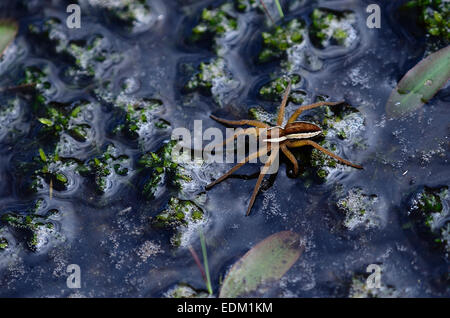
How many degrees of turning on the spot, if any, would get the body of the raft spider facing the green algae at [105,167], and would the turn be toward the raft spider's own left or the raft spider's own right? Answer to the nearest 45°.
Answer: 0° — it already faces it

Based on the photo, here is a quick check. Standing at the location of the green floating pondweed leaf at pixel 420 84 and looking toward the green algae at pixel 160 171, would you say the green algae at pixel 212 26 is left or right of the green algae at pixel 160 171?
right

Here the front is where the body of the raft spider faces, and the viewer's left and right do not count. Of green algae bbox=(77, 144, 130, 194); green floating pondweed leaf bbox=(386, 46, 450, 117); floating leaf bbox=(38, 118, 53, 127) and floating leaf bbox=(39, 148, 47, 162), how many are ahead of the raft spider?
3

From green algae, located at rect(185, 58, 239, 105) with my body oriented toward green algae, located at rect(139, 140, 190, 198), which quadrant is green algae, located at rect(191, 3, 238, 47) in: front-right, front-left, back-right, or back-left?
back-right

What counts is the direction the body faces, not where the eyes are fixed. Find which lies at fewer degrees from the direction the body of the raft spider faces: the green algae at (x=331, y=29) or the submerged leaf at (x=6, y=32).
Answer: the submerged leaf

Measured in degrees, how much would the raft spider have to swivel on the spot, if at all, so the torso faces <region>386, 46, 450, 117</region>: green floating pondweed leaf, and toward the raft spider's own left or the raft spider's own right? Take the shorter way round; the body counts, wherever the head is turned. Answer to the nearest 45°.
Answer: approximately 135° to the raft spider's own right

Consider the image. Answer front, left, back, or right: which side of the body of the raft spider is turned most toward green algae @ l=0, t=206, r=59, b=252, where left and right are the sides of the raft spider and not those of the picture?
front

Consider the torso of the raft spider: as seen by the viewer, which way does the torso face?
to the viewer's left

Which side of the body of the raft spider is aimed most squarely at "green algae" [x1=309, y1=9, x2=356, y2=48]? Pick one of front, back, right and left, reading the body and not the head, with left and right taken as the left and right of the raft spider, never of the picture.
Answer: right

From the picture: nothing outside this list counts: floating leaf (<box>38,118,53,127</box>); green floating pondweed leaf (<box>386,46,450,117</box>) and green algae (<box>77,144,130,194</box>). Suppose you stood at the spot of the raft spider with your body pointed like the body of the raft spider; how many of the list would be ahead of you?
2

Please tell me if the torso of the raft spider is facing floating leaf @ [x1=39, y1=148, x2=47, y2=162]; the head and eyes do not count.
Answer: yes

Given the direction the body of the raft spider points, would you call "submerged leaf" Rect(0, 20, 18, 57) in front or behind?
in front

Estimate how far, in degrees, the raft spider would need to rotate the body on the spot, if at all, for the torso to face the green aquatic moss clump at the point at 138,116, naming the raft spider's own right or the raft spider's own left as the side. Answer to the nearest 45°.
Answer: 0° — it already faces it
